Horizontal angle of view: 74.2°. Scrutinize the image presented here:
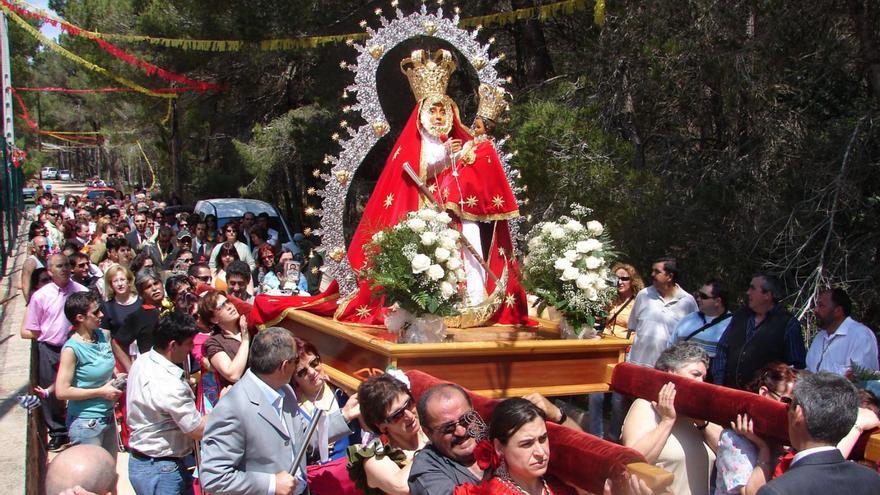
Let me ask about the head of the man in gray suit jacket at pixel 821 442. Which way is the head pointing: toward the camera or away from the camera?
away from the camera

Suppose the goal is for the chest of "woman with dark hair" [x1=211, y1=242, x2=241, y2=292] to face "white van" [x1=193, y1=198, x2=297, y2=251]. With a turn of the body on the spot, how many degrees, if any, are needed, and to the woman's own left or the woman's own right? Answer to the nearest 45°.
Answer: approximately 135° to the woman's own left

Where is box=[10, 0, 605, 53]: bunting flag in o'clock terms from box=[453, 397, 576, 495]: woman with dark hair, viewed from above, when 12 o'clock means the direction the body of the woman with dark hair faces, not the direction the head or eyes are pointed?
The bunting flag is roughly at 7 o'clock from the woman with dark hair.

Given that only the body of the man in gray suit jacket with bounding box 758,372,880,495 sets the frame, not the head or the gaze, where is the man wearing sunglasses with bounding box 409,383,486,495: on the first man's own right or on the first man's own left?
on the first man's own left

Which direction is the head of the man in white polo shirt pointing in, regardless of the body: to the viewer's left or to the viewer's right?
to the viewer's left

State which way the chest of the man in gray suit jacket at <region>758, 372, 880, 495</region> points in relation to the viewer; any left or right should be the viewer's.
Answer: facing away from the viewer and to the left of the viewer

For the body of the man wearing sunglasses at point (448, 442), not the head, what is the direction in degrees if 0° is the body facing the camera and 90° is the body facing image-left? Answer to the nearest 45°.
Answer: approximately 315°
